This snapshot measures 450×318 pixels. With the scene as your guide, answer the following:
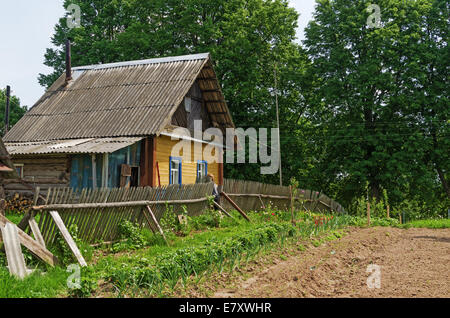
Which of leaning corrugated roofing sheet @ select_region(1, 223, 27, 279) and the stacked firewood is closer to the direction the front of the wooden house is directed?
the leaning corrugated roofing sheet

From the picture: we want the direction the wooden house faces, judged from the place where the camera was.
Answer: facing the viewer and to the right of the viewer

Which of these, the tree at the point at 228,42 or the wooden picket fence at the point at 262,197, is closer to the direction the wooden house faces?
the wooden picket fence

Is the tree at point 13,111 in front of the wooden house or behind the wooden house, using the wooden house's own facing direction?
behind

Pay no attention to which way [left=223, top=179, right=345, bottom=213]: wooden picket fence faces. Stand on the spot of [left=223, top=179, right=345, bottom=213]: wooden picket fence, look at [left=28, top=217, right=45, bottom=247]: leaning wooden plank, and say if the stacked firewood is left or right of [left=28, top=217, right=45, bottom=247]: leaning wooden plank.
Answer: right

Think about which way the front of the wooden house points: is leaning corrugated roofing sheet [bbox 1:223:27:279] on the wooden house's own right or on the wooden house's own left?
on the wooden house's own right

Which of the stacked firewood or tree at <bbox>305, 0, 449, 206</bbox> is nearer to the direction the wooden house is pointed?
the tree

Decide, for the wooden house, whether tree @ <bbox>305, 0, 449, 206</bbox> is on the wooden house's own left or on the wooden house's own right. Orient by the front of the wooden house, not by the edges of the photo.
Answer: on the wooden house's own left

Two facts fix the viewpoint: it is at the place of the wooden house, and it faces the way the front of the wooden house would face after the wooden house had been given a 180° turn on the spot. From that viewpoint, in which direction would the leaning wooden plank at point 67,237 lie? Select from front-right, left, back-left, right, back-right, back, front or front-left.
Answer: back-left

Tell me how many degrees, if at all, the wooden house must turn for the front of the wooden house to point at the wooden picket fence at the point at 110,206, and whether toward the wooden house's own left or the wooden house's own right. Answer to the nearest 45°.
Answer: approximately 45° to the wooden house's own right

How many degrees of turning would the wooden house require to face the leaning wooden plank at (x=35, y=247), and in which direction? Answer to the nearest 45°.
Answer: approximately 45° to its right

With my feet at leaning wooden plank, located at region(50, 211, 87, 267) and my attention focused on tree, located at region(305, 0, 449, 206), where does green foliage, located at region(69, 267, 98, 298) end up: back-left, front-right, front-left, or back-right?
back-right

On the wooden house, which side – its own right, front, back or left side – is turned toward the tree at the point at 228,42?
left

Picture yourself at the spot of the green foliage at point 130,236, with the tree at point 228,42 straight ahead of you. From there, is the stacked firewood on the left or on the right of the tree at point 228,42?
left
